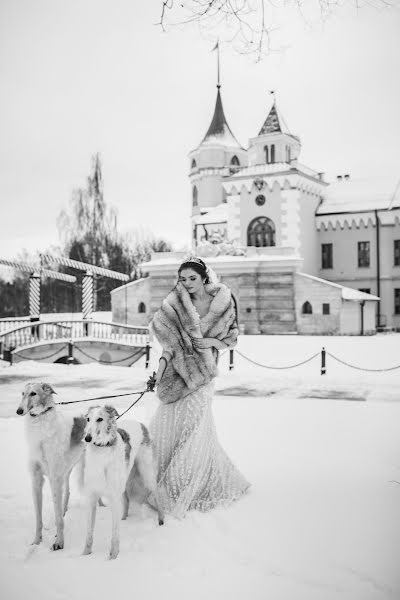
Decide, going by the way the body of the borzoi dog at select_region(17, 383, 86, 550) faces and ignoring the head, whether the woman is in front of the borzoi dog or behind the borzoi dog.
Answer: behind

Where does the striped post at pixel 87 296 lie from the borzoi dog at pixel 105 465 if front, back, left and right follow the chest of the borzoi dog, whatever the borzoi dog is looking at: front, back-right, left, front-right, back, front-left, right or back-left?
back-right

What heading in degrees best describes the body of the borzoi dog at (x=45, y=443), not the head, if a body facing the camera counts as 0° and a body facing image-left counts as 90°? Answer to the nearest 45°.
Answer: approximately 45°

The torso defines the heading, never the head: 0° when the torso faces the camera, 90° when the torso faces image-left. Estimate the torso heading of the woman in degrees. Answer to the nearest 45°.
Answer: approximately 0°

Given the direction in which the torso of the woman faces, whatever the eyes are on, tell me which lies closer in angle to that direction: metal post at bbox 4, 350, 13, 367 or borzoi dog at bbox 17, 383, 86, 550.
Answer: the borzoi dog

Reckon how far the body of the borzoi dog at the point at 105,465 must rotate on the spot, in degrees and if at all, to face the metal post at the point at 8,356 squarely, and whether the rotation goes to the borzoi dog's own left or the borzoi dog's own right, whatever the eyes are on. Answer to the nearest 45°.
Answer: approximately 135° to the borzoi dog's own right
